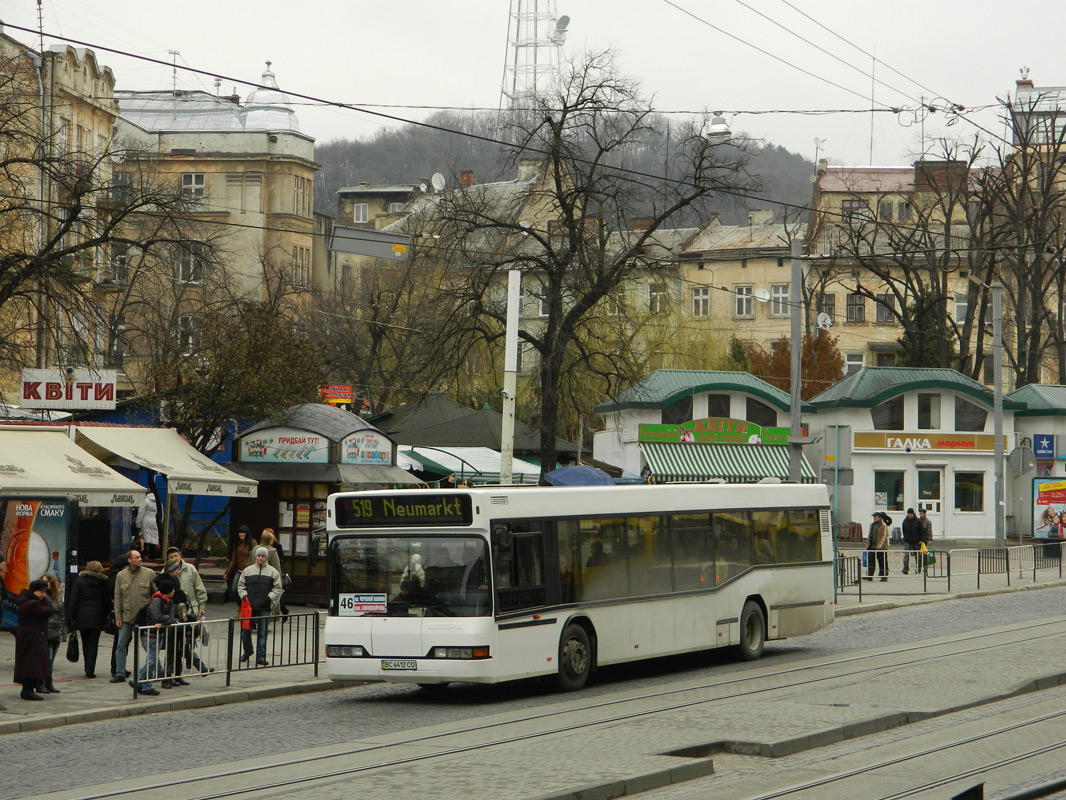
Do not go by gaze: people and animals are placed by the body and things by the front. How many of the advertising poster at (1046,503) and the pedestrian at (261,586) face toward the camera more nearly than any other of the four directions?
2

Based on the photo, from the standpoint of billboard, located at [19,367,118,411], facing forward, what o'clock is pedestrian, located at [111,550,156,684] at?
The pedestrian is roughly at 12 o'clock from the billboard.

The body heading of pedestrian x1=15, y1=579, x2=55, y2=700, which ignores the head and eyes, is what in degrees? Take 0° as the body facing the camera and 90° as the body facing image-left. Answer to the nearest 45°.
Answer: approximately 315°

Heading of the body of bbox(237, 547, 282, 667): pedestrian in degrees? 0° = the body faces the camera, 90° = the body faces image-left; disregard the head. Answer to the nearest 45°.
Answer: approximately 0°

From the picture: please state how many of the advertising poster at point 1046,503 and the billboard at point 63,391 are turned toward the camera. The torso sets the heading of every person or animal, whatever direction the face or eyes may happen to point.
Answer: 2

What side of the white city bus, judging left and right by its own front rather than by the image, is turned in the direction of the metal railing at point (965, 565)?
back

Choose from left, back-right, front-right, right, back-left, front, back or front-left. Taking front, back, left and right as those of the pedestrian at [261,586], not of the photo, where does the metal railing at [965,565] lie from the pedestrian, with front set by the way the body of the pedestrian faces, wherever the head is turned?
back-left

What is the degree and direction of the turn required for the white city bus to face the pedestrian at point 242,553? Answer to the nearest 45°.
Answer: approximately 90° to its right

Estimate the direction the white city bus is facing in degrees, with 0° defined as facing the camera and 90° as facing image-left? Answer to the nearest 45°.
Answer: approximately 45°
